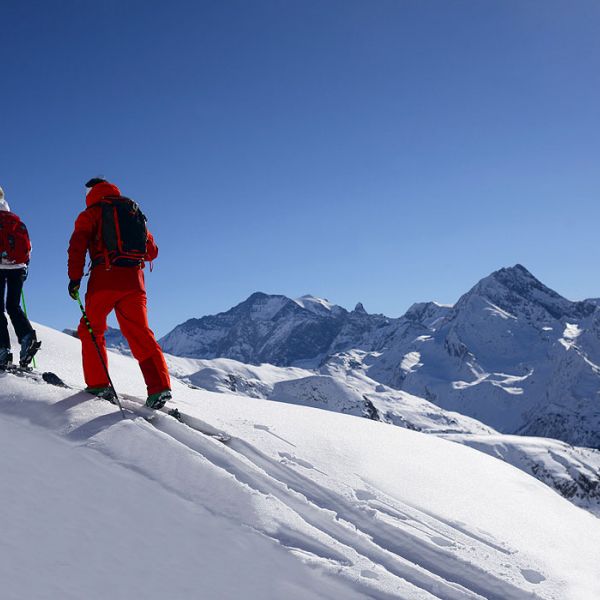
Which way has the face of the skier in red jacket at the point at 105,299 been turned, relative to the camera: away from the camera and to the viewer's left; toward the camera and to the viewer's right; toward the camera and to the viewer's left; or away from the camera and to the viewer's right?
away from the camera and to the viewer's left

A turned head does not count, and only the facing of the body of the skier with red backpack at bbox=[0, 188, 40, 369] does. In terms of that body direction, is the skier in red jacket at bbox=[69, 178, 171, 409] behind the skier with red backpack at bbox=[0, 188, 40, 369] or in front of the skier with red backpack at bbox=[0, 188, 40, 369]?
behind

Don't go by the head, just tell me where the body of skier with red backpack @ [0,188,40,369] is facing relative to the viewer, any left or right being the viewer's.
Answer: facing away from the viewer and to the left of the viewer
